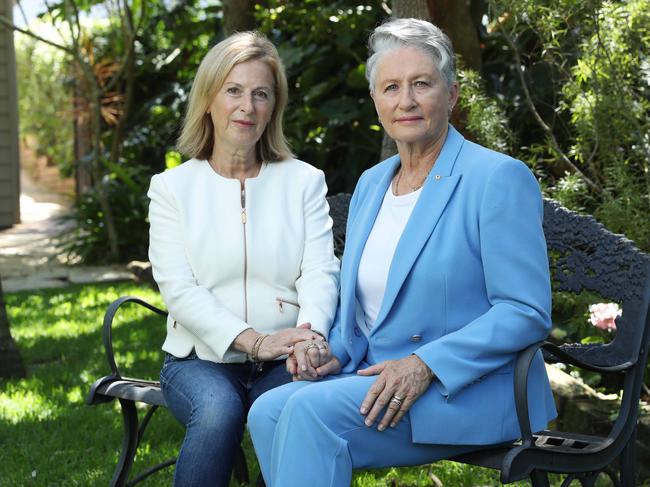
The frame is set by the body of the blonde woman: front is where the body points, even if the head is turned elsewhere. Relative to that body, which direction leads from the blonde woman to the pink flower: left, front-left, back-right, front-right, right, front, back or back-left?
left

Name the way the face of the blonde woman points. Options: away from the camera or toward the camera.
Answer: toward the camera

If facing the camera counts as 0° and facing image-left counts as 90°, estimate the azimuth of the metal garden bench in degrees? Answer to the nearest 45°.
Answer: approximately 45°

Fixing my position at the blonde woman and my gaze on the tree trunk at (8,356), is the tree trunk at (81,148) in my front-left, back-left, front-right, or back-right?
front-right

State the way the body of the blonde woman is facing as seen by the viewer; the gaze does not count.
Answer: toward the camera

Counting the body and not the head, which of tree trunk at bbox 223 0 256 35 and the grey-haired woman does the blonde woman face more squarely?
the grey-haired woman

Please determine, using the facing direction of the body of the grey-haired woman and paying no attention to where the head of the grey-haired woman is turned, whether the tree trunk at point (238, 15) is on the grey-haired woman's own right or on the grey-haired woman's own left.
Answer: on the grey-haired woman's own right

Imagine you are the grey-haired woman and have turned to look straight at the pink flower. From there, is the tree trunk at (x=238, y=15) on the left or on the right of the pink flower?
left

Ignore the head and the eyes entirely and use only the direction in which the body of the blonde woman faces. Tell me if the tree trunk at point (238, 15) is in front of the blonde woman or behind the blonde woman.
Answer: behind

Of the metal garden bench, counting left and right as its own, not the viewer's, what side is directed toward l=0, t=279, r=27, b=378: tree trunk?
right

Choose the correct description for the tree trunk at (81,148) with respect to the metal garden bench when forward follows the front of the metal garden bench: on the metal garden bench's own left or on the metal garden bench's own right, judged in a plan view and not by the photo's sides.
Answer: on the metal garden bench's own right

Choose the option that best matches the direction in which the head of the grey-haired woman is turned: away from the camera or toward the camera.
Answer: toward the camera

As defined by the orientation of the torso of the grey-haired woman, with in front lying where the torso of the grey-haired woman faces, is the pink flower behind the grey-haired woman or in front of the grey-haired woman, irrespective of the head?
behind

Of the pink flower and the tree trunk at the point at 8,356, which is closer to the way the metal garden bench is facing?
the tree trunk

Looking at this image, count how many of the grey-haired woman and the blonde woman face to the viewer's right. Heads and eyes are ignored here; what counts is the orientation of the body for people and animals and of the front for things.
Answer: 0

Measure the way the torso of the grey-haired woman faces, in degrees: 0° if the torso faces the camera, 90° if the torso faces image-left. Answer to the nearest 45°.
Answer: approximately 45°
